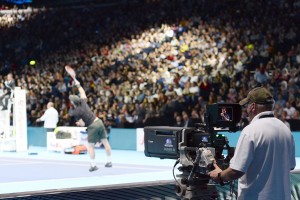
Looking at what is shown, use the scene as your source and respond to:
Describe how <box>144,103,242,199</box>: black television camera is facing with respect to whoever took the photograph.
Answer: facing away from the viewer and to the left of the viewer

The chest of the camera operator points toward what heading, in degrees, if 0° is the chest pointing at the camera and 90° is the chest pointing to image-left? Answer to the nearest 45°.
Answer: approximately 135°

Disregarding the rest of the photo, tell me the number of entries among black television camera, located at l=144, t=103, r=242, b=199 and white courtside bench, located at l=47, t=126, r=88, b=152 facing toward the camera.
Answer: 1

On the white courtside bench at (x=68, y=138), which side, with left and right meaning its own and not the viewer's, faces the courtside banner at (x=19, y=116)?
right

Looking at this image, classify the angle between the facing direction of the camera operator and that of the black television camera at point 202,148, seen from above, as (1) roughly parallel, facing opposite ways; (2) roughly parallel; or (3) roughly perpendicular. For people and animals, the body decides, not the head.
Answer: roughly parallel

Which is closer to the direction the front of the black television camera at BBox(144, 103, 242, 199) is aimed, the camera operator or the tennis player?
the tennis player

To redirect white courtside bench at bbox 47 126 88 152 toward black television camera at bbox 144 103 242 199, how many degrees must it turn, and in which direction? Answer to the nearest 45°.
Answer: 0° — it already faces it

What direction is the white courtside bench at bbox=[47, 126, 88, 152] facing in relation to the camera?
toward the camera

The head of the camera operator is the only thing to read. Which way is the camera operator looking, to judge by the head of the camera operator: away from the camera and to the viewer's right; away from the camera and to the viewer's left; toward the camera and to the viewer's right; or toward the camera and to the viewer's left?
away from the camera and to the viewer's left

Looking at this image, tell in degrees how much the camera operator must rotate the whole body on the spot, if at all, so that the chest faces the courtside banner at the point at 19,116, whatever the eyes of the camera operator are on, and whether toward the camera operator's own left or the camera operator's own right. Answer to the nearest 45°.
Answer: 0° — they already face it

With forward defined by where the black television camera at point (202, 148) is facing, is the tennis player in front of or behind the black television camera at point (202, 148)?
in front

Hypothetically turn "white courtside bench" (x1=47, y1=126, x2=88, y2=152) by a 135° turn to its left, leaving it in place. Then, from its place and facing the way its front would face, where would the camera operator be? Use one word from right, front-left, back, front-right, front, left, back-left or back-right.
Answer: back-right
